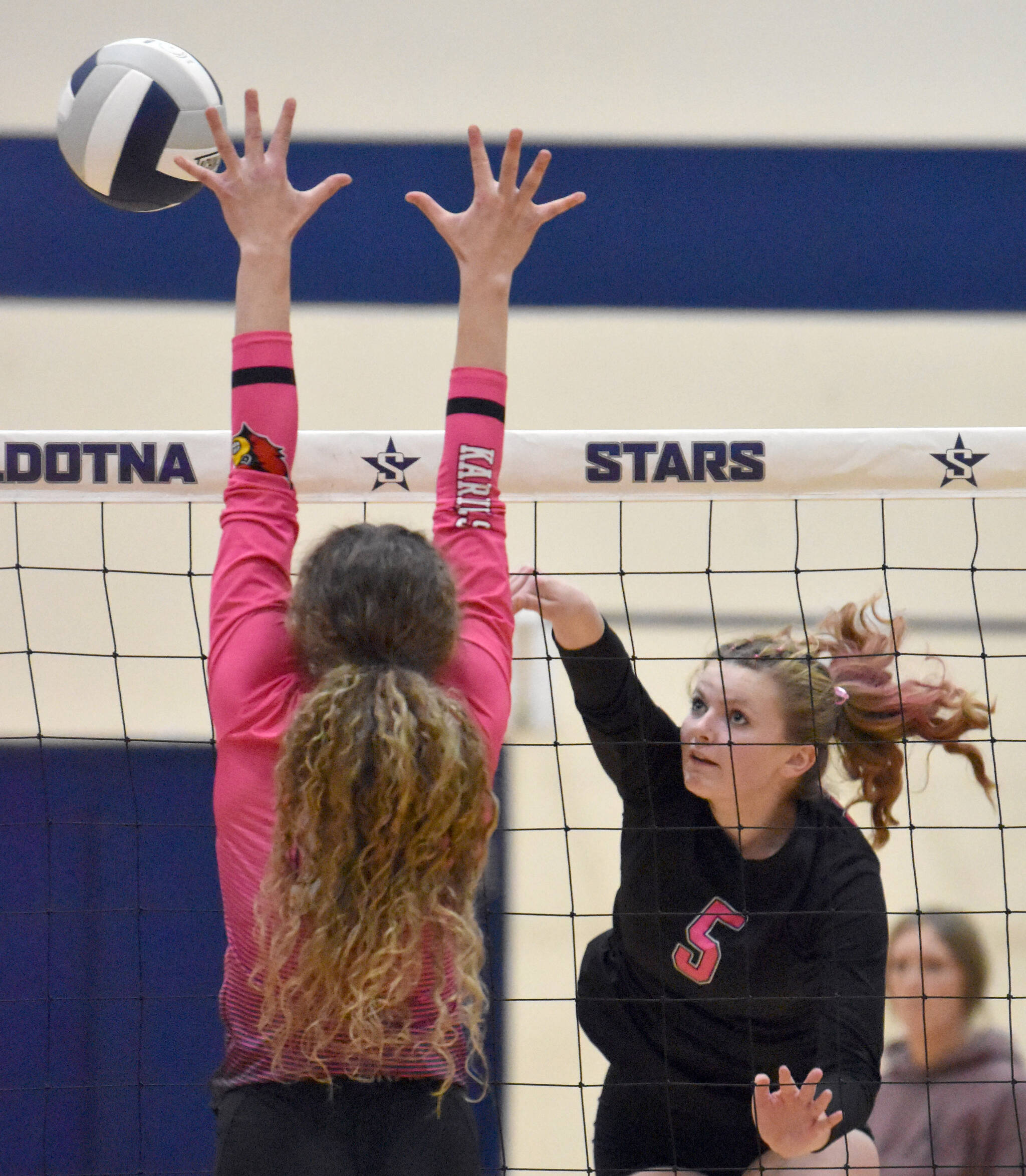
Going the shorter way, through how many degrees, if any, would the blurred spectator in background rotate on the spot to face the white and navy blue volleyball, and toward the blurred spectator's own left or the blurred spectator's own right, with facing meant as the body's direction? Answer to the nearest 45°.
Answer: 0° — they already face it

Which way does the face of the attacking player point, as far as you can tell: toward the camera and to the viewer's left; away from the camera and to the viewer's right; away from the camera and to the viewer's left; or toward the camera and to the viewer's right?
toward the camera and to the viewer's left

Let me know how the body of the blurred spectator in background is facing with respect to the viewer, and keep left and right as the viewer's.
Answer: facing the viewer and to the left of the viewer

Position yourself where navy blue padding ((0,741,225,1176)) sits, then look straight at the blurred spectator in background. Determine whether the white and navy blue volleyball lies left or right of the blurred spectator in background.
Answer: right

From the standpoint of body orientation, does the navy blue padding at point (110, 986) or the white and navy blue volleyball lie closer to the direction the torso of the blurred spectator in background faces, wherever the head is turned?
the white and navy blue volleyball

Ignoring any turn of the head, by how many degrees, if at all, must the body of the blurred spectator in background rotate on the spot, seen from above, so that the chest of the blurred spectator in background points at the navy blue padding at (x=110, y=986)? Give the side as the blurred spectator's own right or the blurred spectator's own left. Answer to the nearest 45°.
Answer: approximately 45° to the blurred spectator's own right

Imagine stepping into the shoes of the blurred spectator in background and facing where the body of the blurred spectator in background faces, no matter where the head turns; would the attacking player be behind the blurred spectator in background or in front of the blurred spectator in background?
in front
